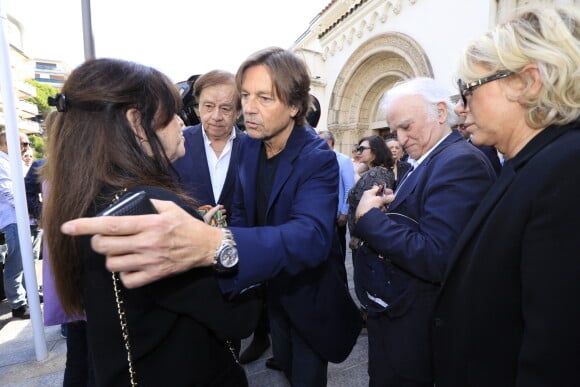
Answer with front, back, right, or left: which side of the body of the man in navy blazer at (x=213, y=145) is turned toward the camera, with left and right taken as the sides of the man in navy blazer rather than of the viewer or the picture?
front

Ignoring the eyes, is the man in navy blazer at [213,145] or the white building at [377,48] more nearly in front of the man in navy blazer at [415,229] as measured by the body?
the man in navy blazer

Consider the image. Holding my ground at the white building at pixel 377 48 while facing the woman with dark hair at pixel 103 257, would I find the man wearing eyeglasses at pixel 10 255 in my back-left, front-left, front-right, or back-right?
front-right

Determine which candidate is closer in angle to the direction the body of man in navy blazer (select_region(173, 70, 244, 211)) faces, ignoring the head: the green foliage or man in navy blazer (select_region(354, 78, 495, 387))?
the man in navy blazer

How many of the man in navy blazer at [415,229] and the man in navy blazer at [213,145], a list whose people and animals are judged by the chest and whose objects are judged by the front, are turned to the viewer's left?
1

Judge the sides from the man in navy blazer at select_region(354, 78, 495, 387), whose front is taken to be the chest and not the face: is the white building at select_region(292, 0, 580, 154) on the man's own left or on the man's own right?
on the man's own right

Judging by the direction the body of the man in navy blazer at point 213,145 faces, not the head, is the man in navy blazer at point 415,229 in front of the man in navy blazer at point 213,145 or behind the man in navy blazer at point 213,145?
in front

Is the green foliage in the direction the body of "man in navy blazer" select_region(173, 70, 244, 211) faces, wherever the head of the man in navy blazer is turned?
no

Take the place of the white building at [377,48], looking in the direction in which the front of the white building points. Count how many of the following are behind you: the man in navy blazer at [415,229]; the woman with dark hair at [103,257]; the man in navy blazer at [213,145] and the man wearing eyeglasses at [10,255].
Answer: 0

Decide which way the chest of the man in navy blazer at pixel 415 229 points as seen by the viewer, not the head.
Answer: to the viewer's left

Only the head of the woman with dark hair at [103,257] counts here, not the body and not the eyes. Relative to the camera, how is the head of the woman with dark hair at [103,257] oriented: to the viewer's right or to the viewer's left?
to the viewer's right
